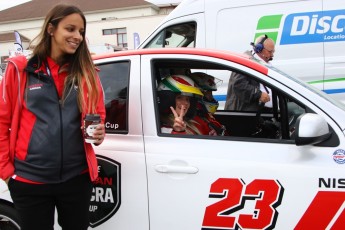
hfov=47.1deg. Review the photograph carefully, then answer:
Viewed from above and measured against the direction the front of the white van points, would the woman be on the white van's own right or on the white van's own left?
on the white van's own left

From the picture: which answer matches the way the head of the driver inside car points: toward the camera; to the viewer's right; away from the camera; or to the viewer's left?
toward the camera

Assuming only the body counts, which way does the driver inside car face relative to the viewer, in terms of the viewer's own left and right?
facing the viewer and to the right of the viewer

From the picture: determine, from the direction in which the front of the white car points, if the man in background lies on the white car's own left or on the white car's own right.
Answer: on the white car's own left

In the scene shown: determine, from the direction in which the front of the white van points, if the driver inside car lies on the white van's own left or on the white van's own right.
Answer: on the white van's own left

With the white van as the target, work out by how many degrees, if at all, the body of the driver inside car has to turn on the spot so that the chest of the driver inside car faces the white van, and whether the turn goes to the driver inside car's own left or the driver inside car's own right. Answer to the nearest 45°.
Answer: approximately 90° to the driver inside car's own left

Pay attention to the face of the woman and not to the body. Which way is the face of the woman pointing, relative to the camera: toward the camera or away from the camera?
toward the camera

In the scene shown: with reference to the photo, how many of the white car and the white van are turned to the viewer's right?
1

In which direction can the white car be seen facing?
to the viewer's right

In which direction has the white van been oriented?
to the viewer's left

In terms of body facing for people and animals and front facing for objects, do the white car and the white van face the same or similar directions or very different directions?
very different directions
